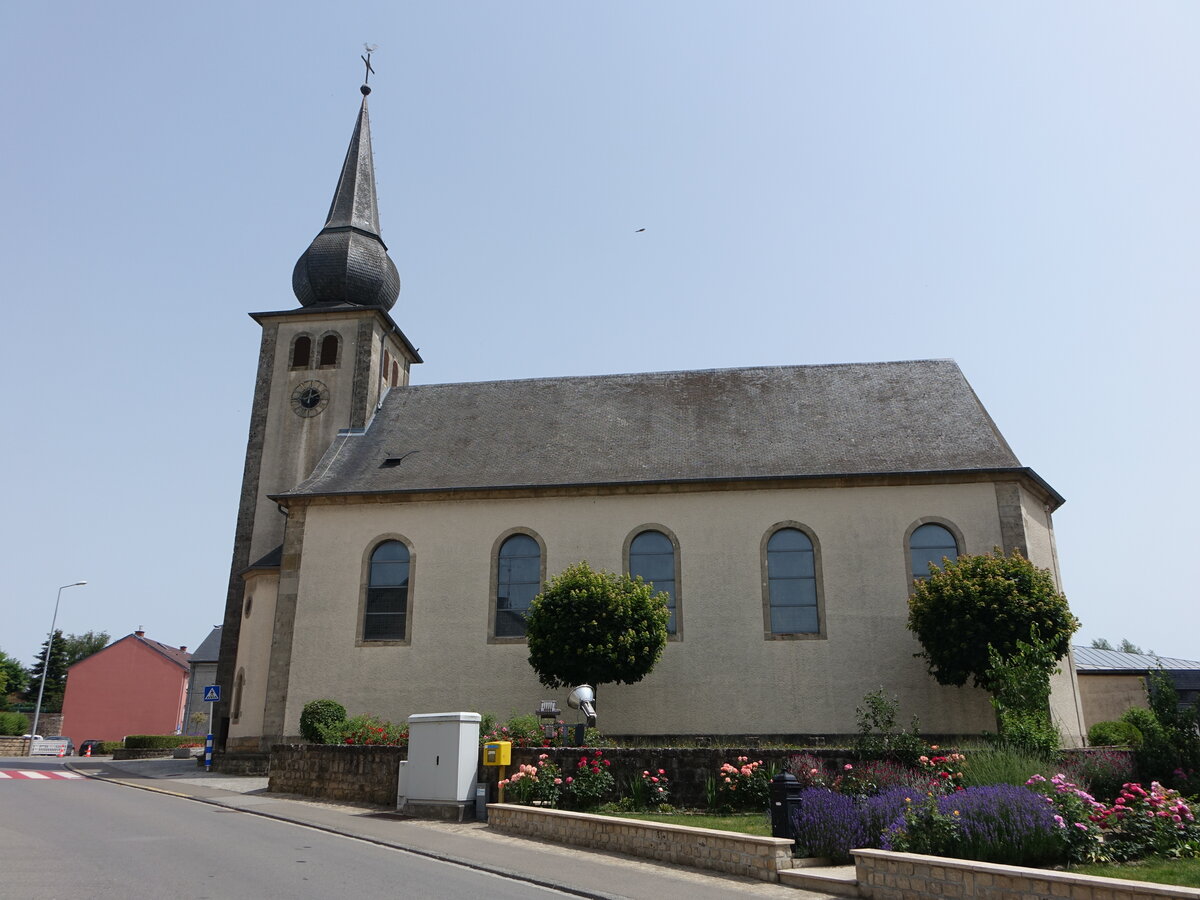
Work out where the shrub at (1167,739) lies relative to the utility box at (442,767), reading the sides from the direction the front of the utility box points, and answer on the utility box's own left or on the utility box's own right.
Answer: on the utility box's own left

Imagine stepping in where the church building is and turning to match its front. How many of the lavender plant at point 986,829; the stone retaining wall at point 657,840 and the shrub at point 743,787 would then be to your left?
3

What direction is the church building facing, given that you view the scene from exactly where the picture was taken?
facing to the left of the viewer

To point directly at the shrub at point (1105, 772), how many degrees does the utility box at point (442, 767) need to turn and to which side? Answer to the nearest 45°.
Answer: approximately 90° to its left

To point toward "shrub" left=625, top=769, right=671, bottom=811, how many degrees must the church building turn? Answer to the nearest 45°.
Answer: approximately 90° to its left

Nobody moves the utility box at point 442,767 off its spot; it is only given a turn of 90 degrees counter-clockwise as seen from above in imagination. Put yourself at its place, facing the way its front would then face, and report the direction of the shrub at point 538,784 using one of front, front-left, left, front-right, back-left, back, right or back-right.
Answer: front

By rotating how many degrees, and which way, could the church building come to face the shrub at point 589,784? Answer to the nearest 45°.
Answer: approximately 90° to its left

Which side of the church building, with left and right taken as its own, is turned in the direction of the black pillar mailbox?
left

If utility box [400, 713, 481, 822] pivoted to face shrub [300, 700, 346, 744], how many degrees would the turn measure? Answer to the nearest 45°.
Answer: approximately 90° to its right

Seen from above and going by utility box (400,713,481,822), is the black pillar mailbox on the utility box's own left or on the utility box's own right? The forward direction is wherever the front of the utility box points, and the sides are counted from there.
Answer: on the utility box's own left

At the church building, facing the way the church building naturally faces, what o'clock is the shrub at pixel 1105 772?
The shrub is roughly at 8 o'clock from the church building.

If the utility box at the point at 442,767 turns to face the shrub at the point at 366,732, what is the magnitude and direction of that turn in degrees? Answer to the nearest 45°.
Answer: approximately 135° to its right
